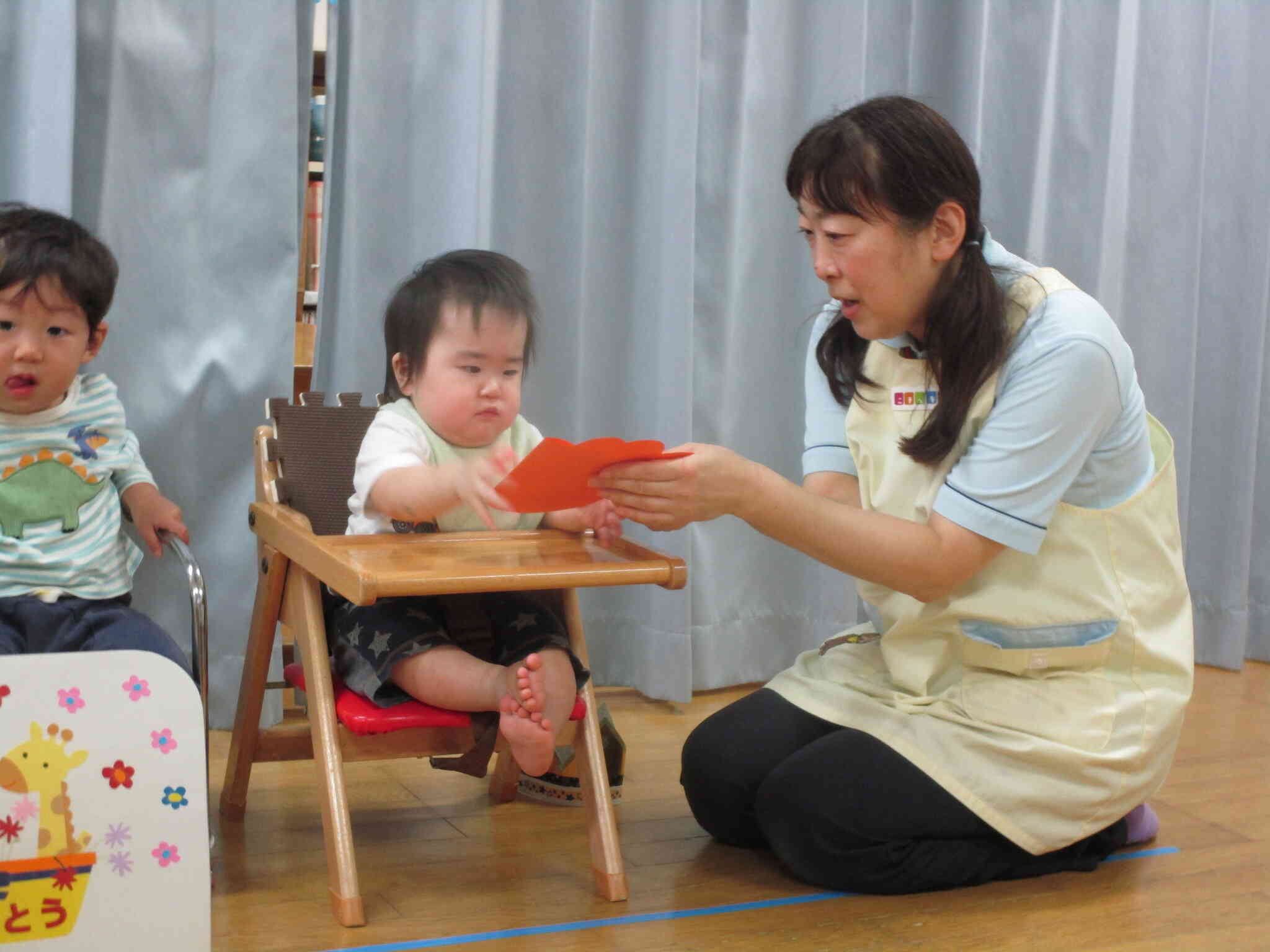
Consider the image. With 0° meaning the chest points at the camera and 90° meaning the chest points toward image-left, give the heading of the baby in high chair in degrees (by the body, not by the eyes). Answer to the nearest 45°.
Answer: approximately 315°

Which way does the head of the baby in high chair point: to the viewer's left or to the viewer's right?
to the viewer's right

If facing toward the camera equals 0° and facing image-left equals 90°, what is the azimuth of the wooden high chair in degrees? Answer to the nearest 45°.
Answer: approximately 315°
